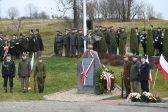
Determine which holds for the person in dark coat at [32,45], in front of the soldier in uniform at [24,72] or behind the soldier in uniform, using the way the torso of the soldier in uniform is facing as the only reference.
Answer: behind

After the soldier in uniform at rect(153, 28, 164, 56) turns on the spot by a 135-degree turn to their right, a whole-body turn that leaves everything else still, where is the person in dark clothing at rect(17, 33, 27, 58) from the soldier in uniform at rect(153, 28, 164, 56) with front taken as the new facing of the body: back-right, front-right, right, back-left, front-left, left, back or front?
front-left

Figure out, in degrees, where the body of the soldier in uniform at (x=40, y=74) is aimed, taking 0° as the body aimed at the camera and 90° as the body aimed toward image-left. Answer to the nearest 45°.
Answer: approximately 0°

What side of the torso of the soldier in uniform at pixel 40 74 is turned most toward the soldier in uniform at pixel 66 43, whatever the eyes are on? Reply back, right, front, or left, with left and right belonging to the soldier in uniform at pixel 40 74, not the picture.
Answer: back

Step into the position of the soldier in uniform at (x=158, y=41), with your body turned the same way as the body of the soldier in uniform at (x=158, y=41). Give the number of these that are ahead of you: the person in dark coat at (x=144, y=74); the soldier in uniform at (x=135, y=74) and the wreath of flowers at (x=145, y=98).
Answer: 3

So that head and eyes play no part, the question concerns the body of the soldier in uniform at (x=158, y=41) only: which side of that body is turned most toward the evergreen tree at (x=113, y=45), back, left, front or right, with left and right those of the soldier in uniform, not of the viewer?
right

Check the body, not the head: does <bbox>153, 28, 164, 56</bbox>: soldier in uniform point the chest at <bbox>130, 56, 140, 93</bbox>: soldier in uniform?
yes

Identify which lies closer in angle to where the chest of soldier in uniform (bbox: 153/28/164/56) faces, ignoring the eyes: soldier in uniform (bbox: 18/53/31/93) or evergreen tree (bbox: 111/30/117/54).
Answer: the soldier in uniform

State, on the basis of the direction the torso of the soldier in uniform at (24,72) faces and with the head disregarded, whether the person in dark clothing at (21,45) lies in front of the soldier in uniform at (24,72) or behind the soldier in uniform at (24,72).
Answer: behind

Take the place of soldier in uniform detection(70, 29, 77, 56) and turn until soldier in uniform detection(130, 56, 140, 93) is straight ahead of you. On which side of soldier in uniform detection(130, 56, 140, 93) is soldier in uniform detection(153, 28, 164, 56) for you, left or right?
left

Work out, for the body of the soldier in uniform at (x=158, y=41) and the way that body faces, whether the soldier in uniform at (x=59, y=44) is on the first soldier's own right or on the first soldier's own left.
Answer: on the first soldier's own right
